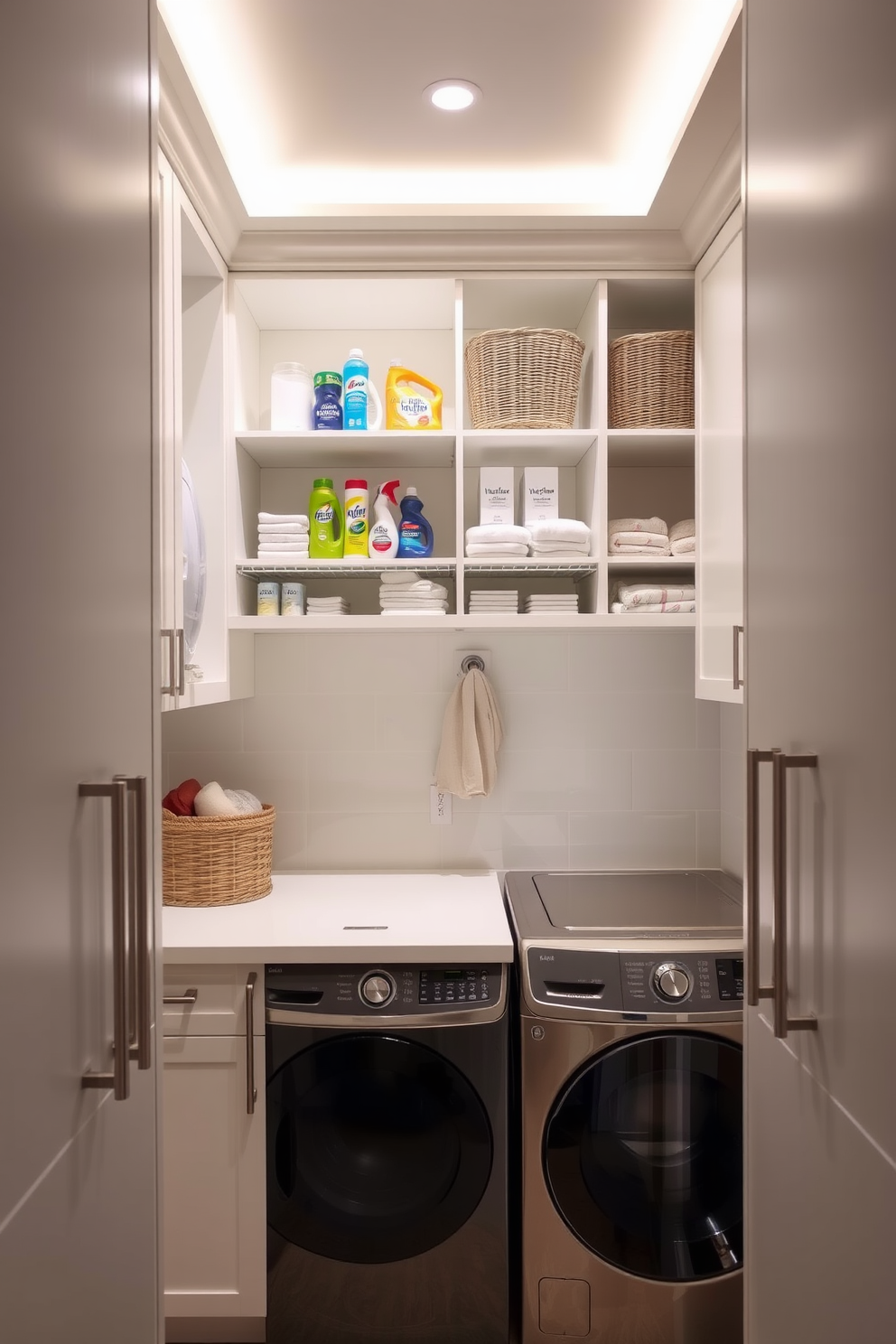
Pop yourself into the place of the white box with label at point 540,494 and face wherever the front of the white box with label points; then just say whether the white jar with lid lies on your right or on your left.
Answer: on your right

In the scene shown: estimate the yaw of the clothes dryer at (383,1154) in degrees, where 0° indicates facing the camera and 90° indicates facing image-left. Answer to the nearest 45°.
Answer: approximately 0°
